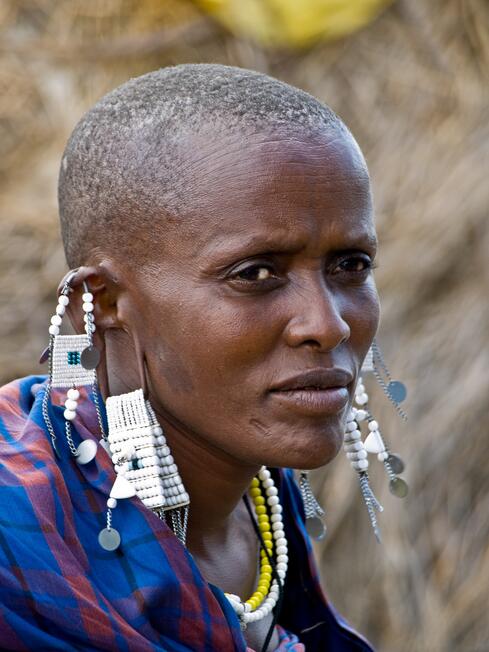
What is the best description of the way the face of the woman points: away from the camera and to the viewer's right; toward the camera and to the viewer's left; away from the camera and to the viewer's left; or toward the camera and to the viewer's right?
toward the camera and to the viewer's right

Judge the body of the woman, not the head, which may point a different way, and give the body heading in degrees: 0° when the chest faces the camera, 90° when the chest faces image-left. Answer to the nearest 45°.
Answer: approximately 315°

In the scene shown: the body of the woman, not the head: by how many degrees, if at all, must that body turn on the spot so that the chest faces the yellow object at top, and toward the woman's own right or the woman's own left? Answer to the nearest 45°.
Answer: approximately 135° to the woman's own left
